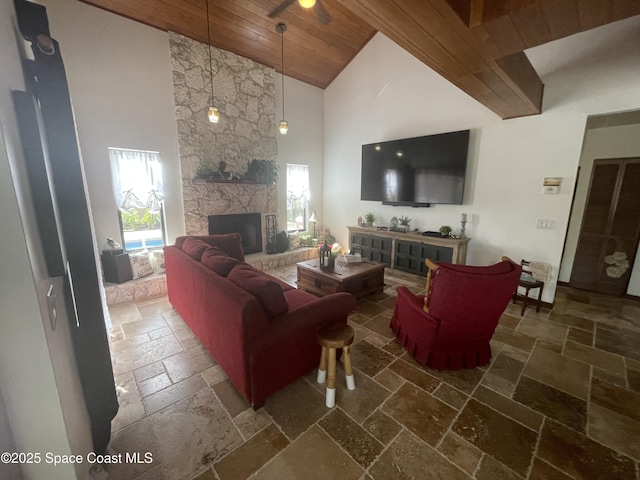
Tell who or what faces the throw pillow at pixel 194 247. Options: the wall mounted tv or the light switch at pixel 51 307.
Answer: the wall mounted tv

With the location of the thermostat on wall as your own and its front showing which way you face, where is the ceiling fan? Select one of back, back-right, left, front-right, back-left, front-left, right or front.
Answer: front-right

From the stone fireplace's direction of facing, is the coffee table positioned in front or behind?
in front

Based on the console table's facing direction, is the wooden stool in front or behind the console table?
in front

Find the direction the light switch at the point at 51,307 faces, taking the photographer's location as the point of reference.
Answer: facing the viewer and to the right of the viewer

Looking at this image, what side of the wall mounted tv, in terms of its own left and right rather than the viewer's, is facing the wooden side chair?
left

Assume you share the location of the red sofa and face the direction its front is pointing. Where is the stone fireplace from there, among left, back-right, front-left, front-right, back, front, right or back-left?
front-left

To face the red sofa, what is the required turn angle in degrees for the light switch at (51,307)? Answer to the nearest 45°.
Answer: approximately 45° to its left
